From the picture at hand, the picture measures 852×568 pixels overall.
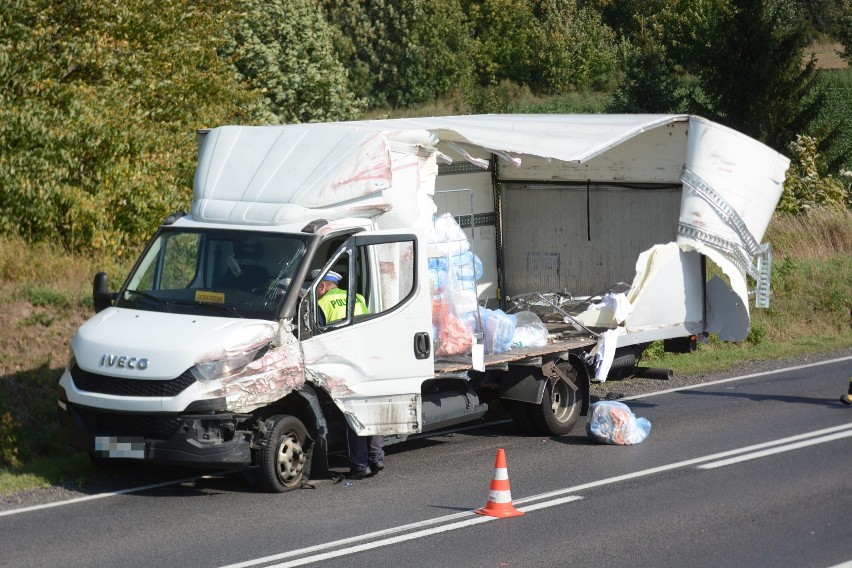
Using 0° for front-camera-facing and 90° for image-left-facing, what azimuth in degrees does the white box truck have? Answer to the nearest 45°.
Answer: approximately 45°

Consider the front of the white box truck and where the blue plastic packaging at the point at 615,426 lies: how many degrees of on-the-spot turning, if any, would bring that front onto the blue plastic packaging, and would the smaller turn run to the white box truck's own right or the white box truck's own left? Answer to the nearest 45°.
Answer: approximately 180°

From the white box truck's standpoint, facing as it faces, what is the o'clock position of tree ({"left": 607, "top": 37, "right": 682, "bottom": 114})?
The tree is roughly at 5 o'clock from the white box truck.

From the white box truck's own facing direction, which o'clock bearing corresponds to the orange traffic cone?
The orange traffic cone is roughly at 9 o'clock from the white box truck.

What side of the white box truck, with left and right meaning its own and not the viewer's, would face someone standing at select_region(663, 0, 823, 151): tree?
back

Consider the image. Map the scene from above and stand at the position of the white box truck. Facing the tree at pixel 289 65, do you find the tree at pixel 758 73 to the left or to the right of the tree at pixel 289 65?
right

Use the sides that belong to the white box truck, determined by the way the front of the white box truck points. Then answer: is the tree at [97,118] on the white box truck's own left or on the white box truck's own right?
on the white box truck's own right

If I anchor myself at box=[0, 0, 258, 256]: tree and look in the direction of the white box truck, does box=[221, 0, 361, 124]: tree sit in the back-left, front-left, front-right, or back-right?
back-left

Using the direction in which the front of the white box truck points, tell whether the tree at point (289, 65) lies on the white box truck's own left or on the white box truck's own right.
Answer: on the white box truck's own right
